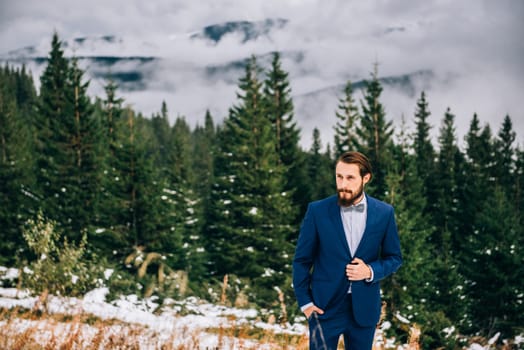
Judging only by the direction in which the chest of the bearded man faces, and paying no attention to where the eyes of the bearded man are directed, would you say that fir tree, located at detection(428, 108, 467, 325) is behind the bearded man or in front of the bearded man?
behind

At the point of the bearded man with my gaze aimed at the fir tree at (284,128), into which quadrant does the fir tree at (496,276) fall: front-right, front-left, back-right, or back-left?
front-right

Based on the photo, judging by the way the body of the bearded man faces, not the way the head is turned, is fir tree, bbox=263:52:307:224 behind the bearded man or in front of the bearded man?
behind

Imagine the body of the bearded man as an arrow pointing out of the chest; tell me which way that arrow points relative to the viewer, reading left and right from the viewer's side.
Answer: facing the viewer

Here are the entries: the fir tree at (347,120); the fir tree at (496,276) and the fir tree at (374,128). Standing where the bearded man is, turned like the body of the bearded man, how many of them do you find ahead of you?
0

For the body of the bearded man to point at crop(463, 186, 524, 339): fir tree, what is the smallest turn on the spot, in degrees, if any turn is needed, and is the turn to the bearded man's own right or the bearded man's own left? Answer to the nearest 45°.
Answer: approximately 180°

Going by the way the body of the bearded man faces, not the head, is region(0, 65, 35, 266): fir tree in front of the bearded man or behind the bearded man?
behind

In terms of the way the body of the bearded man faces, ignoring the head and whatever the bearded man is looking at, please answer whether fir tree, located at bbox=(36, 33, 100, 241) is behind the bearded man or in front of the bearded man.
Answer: behind

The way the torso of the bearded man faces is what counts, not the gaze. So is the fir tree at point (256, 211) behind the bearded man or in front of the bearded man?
behind

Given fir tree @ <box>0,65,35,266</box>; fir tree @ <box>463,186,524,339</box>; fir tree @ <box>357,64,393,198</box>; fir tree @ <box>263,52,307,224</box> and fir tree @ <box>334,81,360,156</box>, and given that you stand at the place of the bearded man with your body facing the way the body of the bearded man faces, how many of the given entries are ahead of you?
0

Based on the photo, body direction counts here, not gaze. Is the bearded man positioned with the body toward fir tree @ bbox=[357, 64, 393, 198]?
no
